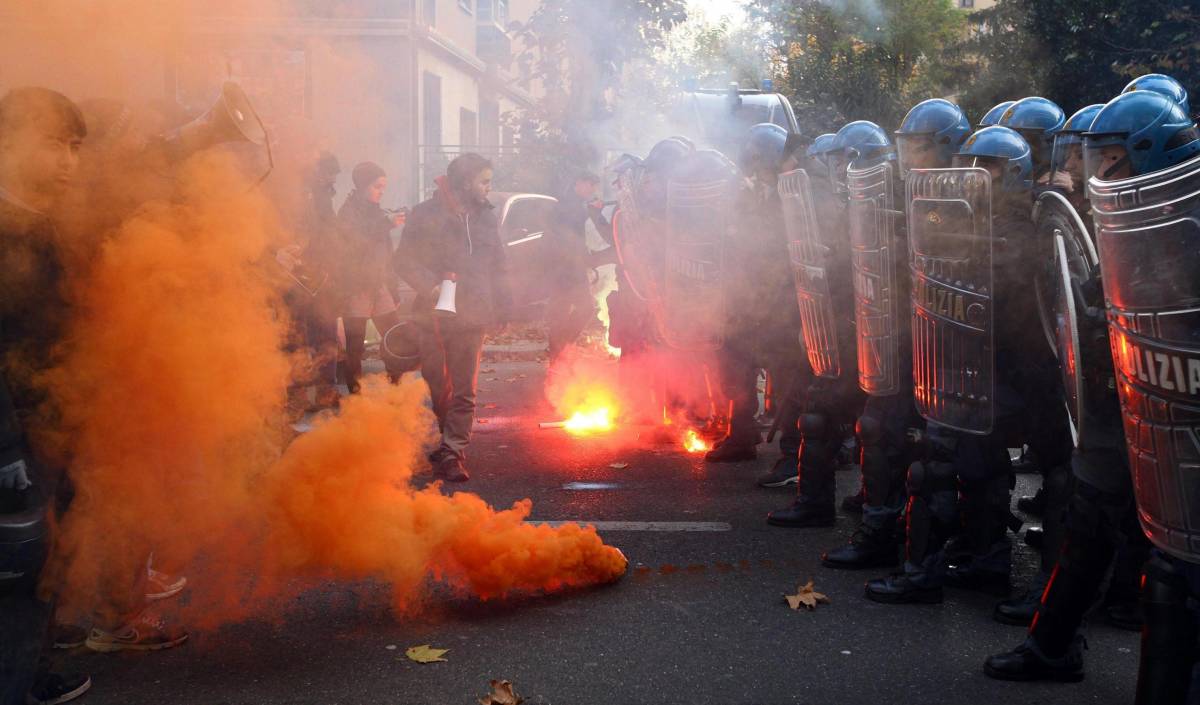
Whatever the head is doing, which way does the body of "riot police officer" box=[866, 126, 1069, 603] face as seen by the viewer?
to the viewer's left

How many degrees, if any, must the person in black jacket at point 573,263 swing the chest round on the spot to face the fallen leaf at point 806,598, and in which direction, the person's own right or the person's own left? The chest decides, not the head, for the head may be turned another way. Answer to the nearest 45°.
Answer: approximately 90° to the person's own right

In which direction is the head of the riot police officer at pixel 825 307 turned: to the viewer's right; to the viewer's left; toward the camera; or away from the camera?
to the viewer's left

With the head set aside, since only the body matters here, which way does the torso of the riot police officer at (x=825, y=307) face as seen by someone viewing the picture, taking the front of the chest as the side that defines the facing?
to the viewer's left

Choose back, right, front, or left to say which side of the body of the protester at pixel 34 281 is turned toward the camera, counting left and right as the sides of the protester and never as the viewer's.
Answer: right

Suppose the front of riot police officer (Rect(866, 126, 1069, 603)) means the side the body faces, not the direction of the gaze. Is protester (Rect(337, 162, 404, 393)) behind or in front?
in front

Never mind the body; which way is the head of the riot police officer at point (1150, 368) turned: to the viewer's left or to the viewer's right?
to the viewer's left

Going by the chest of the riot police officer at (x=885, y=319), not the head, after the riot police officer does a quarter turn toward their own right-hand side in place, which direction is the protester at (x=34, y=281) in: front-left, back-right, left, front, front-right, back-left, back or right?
back-left

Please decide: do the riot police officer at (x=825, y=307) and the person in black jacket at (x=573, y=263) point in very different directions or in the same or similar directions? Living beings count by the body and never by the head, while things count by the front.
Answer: very different directions

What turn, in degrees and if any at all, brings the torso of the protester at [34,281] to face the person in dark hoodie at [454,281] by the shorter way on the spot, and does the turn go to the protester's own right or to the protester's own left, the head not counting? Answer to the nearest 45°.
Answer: approximately 45° to the protester's own left

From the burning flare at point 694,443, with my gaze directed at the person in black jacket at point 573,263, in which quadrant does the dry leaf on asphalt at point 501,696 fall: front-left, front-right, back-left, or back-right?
back-left
